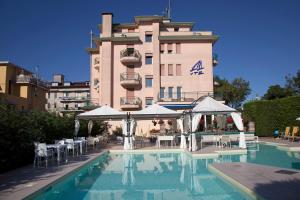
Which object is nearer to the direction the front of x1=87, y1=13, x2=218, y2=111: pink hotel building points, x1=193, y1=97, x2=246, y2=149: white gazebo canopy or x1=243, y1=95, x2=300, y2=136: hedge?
the white gazebo canopy

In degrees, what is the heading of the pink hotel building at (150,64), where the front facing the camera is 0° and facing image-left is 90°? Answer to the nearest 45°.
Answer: approximately 0°

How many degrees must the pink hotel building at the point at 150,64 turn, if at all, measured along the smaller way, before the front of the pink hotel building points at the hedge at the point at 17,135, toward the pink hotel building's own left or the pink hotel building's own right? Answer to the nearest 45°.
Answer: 0° — it already faces it

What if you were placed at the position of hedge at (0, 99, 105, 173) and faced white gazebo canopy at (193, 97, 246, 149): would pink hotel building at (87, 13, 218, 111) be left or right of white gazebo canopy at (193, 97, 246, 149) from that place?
left

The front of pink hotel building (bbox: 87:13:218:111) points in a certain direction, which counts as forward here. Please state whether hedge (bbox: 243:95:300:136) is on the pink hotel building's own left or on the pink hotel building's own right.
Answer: on the pink hotel building's own left

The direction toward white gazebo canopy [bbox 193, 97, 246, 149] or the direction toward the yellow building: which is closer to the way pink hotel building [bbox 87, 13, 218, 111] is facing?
the white gazebo canopy

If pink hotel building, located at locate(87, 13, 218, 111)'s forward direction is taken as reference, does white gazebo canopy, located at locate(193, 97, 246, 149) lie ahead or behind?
ahead

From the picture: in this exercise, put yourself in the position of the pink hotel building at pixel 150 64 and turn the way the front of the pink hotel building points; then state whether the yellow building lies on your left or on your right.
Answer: on your right
